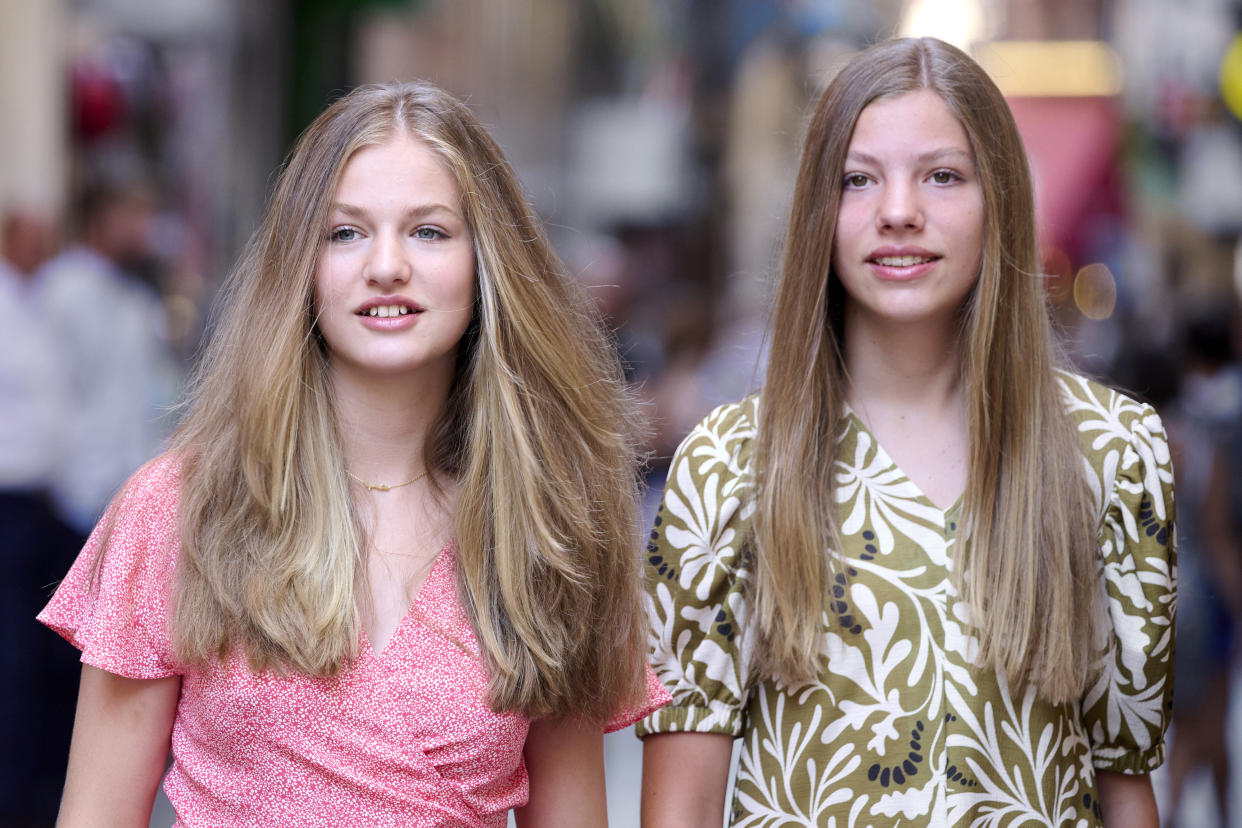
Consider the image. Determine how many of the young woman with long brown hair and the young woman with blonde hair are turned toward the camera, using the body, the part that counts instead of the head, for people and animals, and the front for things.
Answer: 2

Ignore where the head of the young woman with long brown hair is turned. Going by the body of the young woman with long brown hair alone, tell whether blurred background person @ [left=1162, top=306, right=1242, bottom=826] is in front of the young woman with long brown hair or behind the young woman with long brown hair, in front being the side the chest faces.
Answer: behind

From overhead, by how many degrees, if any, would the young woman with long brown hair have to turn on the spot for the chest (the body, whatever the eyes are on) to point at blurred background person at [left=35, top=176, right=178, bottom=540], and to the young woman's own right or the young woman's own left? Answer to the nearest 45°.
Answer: approximately 135° to the young woman's own right

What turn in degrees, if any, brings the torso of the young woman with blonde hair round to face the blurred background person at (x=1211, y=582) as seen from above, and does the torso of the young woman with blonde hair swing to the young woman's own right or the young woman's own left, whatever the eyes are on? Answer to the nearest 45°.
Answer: approximately 135° to the young woman's own left

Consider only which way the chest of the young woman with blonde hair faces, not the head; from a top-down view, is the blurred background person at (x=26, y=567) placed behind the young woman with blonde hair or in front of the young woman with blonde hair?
behind

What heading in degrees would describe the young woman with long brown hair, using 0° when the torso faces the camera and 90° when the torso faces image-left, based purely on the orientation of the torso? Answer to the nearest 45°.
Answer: approximately 0°

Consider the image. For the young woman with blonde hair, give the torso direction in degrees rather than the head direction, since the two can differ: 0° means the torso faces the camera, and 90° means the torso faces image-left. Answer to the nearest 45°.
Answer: approximately 0°
